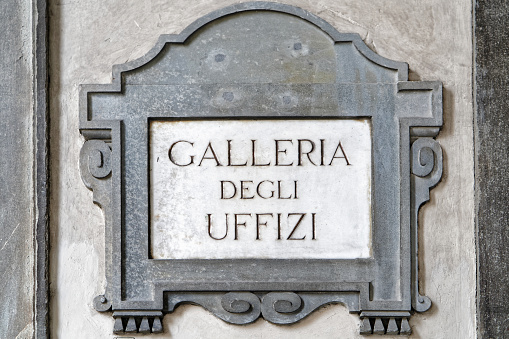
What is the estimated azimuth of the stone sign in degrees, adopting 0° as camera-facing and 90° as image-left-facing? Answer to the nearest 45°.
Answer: approximately 0°
